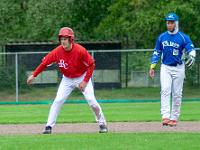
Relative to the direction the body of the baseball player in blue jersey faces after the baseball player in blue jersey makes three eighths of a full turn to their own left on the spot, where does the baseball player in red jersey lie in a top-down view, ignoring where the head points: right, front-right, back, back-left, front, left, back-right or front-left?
back

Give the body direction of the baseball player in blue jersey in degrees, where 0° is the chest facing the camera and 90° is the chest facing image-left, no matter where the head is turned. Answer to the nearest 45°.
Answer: approximately 0°

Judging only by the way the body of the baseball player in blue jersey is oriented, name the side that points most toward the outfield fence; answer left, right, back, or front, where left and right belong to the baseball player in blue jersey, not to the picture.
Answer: back
